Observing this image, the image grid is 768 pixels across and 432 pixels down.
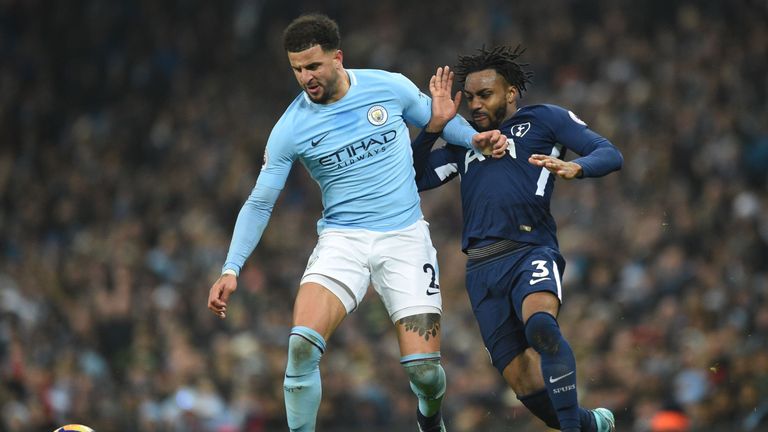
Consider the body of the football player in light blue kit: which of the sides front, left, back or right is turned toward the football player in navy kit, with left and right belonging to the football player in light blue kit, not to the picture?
left

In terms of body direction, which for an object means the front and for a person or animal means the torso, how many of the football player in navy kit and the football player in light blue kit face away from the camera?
0

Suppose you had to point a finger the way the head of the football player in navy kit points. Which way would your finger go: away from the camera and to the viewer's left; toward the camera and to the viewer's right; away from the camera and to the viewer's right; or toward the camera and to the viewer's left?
toward the camera and to the viewer's left

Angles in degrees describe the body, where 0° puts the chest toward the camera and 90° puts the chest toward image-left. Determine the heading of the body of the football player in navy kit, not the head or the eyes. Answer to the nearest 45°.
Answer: approximately 45°

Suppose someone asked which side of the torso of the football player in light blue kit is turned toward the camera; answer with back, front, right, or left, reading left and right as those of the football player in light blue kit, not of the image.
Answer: front

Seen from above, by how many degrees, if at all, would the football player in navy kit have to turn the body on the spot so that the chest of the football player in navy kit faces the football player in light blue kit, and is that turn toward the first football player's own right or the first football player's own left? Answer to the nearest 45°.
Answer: approximately 45° to the first football player's own right

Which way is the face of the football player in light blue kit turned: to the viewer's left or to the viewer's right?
to the viewer's left
